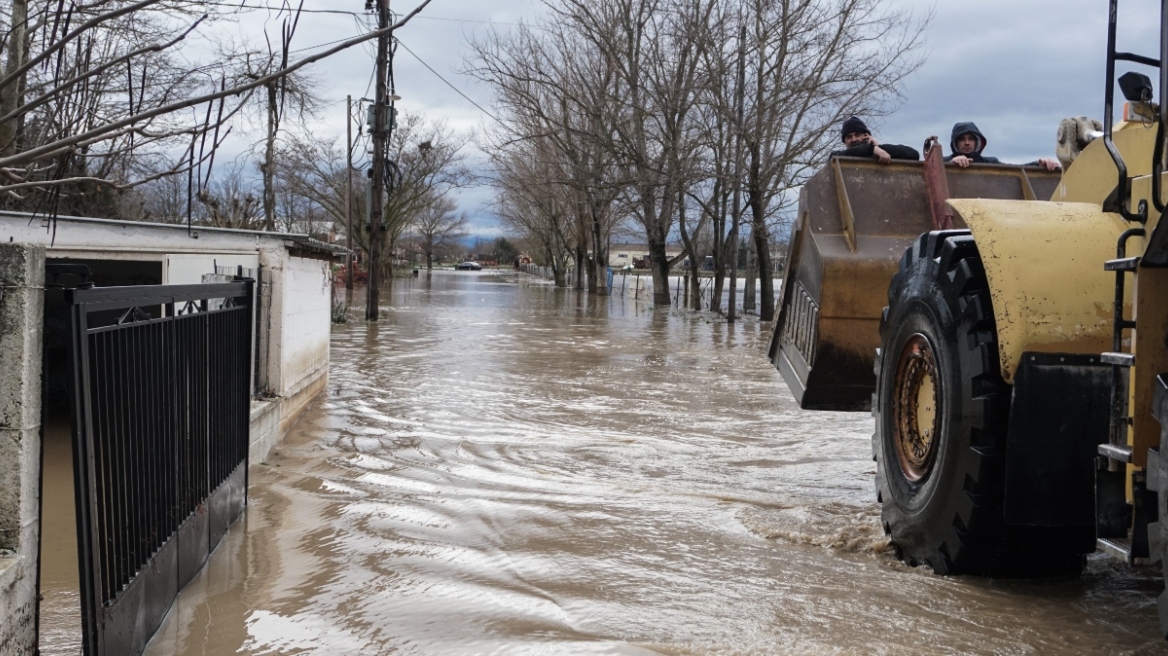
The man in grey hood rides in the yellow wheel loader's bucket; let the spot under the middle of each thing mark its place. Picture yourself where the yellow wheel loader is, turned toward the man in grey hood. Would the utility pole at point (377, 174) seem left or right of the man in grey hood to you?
left

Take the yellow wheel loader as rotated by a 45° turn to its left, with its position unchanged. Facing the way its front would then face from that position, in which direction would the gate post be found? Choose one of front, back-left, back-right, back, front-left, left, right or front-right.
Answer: front-left

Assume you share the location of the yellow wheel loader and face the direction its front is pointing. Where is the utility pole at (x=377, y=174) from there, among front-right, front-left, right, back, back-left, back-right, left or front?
front

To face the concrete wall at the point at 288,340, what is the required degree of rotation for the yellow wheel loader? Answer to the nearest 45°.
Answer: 0° — it already faces it

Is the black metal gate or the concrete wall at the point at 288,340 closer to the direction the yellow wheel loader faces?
the concrete wall

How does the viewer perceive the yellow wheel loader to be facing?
facing away from the viewer and to the left of the viewer

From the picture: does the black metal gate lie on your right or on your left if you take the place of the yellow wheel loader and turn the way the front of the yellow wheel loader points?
on your left
